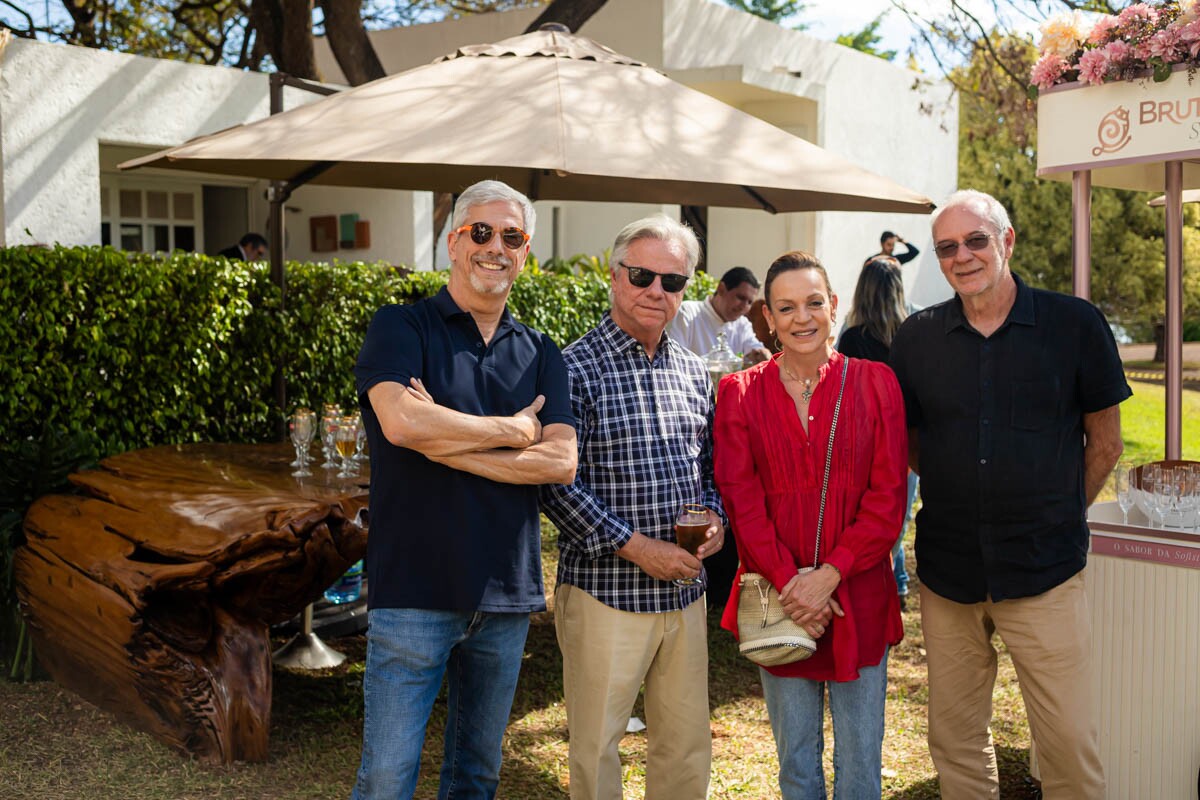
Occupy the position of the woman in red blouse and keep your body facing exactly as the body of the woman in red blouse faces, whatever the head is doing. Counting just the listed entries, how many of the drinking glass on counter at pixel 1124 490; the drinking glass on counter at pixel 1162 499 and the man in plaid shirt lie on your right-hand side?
1

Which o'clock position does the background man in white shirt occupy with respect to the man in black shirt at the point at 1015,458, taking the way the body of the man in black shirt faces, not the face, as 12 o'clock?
The background man in white shirt is roughly at 5 o'clock from the man in black shirt.

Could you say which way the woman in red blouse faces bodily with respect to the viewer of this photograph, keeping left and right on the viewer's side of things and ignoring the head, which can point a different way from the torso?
facing the viewer

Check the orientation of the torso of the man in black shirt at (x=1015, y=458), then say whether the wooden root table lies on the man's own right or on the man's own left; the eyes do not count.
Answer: on the man's own right

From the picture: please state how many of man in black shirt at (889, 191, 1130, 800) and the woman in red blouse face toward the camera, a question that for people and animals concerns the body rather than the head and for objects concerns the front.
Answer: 2

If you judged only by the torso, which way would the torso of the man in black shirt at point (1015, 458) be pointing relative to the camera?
toward the camera

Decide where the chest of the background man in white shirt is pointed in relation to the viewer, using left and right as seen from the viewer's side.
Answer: facing the viewer and to the right of the viewer

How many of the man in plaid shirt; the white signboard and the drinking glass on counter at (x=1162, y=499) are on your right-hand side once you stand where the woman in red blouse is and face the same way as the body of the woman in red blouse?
1

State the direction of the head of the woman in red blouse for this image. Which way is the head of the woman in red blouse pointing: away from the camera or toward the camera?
toward the camera

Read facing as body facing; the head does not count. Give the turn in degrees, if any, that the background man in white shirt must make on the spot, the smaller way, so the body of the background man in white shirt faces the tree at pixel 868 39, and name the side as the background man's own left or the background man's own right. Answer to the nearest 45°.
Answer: approximately 135° to the background man's own left

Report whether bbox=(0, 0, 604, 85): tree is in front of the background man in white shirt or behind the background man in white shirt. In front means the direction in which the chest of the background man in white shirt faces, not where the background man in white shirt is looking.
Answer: behind

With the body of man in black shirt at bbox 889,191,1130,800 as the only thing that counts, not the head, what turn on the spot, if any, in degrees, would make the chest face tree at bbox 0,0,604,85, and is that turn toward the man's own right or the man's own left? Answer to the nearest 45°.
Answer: approximately 135° to the man's own right

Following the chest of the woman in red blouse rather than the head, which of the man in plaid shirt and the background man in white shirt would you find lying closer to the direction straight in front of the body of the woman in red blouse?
the man in plaid shirt

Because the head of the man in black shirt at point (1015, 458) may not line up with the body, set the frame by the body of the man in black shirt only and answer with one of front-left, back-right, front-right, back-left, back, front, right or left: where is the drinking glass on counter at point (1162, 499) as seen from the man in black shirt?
back-left
